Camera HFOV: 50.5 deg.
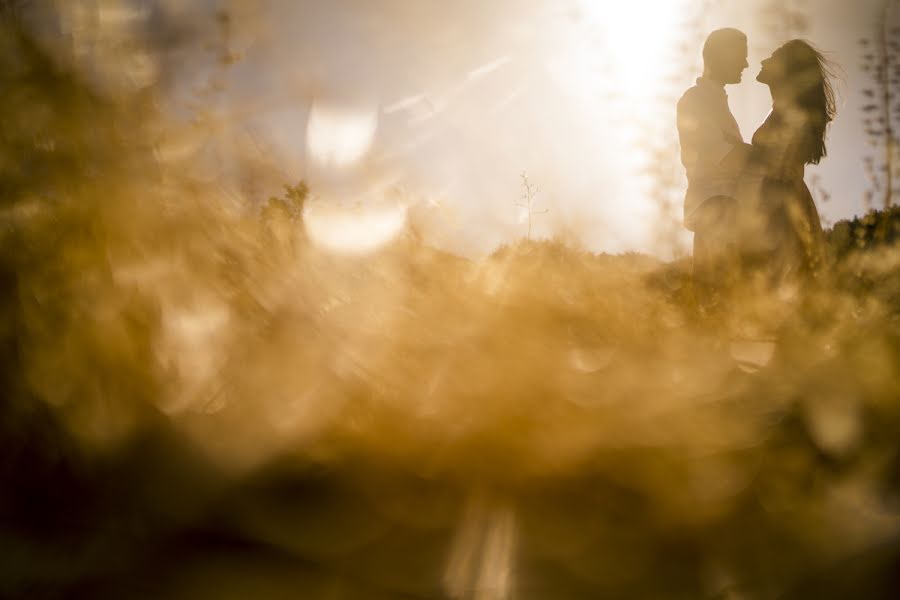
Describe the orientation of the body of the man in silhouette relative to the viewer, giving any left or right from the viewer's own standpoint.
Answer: facing to the right of the viewer

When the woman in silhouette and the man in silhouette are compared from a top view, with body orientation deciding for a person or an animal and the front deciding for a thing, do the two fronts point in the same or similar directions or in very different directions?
very different directions

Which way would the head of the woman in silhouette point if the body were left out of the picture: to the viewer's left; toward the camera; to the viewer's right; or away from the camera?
to the viewer's left

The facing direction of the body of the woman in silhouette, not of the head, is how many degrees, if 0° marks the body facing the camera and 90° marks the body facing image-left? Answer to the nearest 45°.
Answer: approximately 90°

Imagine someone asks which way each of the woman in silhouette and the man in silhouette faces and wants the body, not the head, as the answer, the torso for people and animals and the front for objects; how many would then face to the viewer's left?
1

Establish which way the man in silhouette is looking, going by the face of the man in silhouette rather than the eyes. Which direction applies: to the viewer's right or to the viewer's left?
to the viewer's right
